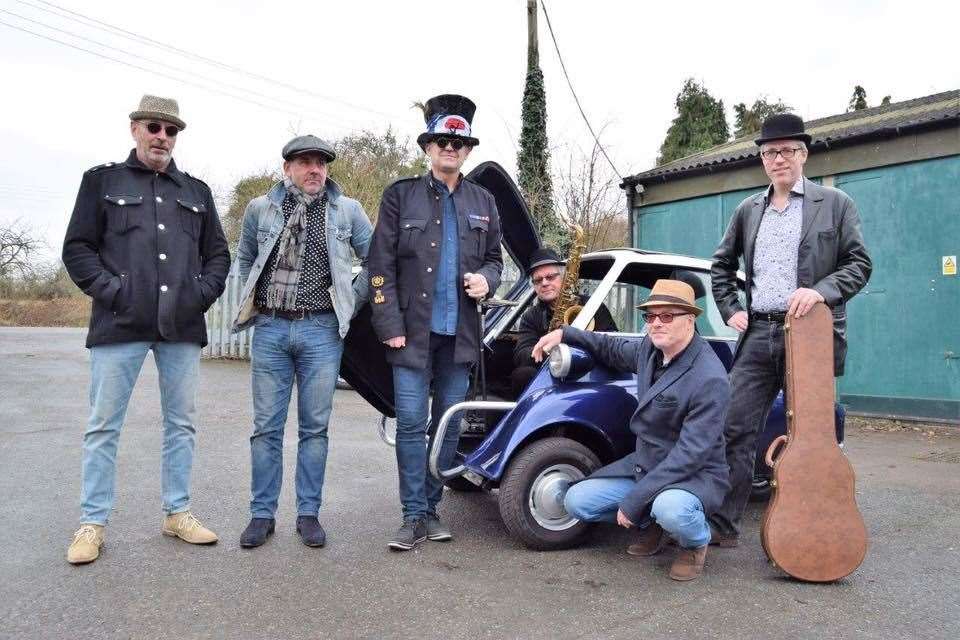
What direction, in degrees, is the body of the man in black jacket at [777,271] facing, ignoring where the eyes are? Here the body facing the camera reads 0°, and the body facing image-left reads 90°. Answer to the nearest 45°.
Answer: approximately 0°

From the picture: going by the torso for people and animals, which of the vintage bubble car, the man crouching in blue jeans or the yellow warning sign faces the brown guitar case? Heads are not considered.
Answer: the yellow warning sign

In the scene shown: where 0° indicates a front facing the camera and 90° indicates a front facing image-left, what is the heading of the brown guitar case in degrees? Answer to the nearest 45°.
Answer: approximately 0°

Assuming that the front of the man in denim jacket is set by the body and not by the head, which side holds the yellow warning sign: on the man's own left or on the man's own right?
on the man's own left

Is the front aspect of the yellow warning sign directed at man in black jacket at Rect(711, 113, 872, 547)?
yes

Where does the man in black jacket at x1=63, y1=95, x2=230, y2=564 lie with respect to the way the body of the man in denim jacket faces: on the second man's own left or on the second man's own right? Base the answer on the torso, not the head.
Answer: on the second man's own right

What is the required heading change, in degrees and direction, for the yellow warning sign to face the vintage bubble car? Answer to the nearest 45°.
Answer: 0° — it already faces it

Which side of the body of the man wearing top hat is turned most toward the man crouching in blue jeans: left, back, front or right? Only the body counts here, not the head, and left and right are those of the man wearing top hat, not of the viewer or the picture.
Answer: left

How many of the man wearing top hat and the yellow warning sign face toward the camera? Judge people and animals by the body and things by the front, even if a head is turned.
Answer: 2

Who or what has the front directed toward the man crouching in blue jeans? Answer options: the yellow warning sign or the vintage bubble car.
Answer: the yellow warning sign
